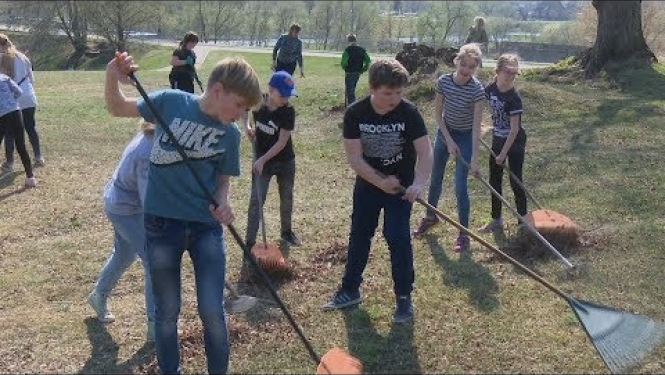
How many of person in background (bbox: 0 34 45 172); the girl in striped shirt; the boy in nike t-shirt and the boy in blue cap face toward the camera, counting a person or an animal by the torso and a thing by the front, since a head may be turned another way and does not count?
3

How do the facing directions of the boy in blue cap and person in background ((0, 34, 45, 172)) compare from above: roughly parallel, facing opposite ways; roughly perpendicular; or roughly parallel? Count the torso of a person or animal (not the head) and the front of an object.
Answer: roughly perpendicular

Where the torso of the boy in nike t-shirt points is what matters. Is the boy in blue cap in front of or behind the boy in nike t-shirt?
behind

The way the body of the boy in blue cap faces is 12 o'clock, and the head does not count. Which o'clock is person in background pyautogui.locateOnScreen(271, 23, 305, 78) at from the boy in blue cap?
The person in background is roughly at 6 o'clock from the boy in blue cap.

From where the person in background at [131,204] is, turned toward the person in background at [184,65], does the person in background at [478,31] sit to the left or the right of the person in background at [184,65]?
right

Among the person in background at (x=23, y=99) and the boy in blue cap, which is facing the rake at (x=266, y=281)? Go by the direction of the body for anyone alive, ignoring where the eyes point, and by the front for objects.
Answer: the boy in blue cap

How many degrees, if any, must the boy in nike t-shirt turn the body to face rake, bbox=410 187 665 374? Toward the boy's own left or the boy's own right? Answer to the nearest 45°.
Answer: approximately 90° to the boy's own left
